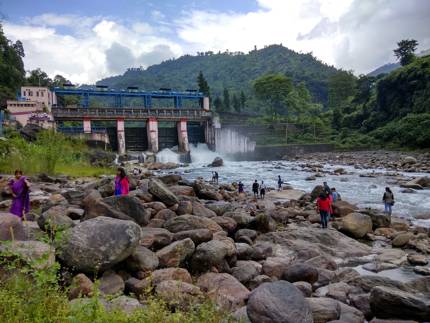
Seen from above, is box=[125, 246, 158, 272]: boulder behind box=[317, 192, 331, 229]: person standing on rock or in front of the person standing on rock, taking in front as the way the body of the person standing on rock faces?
behind

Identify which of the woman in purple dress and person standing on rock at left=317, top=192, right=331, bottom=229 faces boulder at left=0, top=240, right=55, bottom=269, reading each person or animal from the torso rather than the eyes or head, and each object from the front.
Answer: the woman in purple dress

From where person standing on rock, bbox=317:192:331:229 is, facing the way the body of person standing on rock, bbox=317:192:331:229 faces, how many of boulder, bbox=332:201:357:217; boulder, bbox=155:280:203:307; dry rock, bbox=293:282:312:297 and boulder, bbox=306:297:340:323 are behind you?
3

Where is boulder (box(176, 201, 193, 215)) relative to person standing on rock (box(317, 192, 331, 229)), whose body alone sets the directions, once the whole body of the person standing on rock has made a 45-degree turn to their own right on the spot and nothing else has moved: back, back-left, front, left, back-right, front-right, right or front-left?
back

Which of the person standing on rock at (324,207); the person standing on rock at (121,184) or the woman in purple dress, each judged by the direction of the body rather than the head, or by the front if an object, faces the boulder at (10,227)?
the woman in purple dress

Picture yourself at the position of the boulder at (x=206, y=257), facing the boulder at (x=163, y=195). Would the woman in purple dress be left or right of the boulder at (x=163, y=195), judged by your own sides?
left

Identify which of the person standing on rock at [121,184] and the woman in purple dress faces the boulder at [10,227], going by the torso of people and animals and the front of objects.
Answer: the woman in purple dress

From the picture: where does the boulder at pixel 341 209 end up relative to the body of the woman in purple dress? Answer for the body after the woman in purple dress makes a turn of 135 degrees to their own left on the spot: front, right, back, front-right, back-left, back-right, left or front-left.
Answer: front-right
